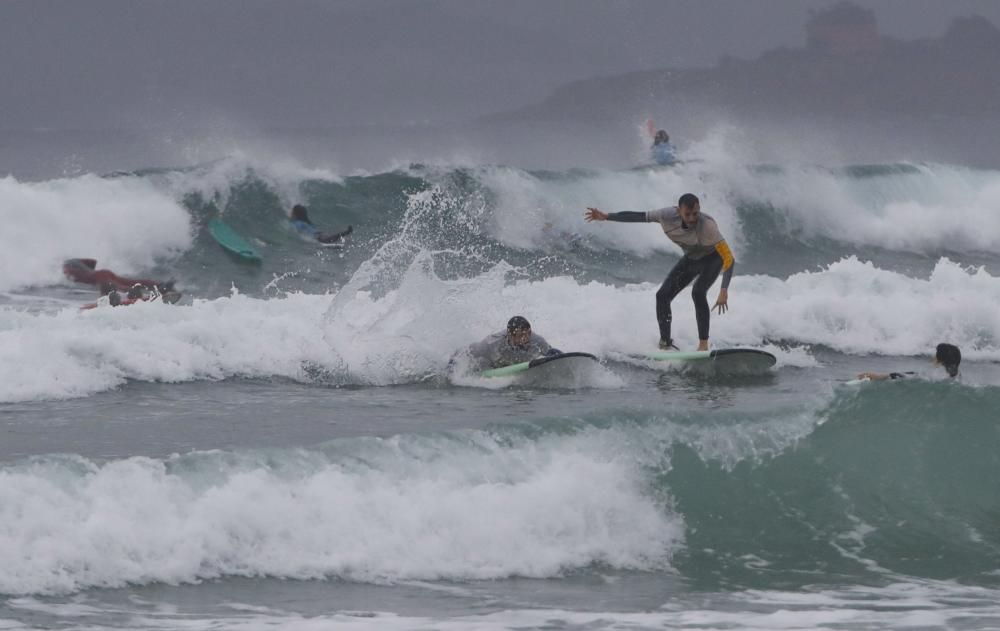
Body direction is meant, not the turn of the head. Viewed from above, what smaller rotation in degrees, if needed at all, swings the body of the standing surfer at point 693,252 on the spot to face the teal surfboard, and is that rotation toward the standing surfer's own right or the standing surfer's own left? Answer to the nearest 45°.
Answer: approximately 135° to the standing surfer's own right

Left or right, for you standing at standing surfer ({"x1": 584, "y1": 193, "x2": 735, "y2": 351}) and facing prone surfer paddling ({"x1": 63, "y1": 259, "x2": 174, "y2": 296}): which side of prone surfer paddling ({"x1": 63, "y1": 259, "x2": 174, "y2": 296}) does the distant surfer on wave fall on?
right

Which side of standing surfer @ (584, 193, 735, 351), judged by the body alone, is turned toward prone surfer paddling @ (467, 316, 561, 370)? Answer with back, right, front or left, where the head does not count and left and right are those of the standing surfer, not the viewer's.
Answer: right

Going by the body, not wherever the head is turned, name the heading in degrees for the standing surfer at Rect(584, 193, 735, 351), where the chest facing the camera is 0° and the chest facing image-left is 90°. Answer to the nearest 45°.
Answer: approximately 0°

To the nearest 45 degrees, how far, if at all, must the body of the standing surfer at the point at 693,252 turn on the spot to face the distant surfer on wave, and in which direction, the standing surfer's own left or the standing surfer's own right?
approximately 180°

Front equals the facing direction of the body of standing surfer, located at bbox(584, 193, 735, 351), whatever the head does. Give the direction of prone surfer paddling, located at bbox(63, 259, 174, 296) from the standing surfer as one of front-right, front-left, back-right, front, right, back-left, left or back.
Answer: back-right
